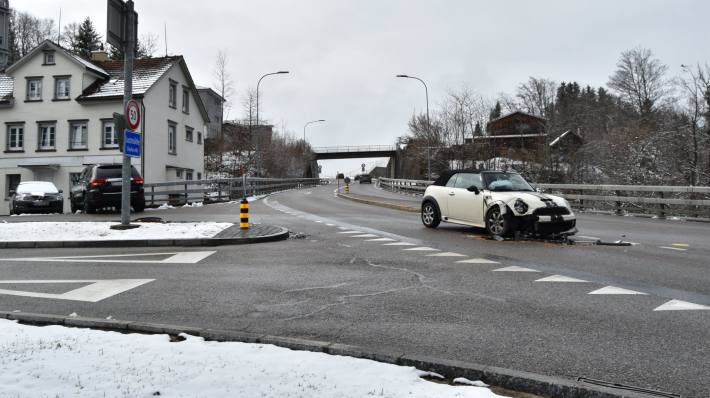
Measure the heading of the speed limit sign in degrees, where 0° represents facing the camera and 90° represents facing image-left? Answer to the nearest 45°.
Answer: approximately 315°

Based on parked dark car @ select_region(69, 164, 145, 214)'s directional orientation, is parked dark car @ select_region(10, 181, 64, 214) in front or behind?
in front

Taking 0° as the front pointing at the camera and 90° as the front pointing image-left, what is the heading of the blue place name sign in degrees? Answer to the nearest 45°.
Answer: approximately 315°

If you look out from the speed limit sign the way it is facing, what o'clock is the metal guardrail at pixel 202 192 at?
The metal guardrail is roughly at 8 o'clock from the speed limit sign.

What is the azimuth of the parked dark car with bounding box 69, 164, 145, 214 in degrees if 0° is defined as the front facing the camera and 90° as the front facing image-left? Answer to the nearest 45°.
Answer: approximately 135°

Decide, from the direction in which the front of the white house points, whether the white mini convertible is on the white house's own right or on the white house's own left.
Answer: on the white house's own left

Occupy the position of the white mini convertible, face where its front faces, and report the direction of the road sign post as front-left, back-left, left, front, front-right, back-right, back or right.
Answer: back-right
